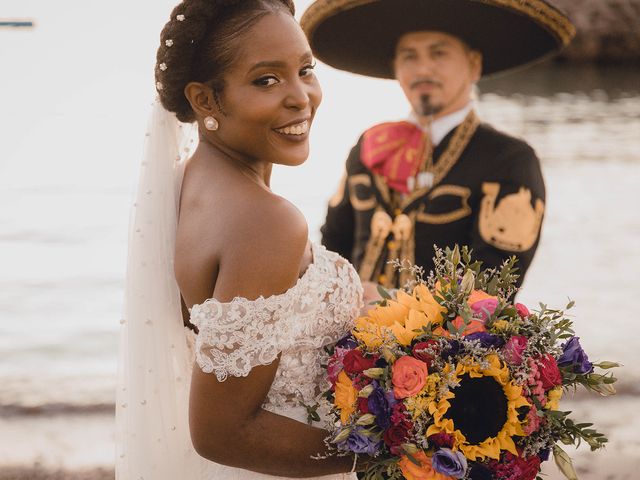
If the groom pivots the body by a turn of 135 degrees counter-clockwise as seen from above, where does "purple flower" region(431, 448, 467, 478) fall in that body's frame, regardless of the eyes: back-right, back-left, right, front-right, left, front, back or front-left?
right

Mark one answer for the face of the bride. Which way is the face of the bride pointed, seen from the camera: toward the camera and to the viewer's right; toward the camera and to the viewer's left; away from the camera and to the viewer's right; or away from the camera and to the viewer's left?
toward the camera and to the viewer's right

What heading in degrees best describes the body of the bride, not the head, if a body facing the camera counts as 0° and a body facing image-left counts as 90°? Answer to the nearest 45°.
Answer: approximately 270°

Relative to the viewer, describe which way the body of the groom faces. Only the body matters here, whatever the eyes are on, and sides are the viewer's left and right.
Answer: facing the viewer and to the left of the viewer

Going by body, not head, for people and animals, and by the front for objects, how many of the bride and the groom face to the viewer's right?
1

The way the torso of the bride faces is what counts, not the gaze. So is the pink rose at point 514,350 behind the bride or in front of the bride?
in front

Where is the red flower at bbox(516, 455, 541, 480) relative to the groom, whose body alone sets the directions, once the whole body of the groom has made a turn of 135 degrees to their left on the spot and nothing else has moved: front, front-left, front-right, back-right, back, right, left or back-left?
right

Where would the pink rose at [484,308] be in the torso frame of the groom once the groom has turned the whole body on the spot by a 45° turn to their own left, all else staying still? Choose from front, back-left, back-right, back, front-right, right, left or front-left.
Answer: front

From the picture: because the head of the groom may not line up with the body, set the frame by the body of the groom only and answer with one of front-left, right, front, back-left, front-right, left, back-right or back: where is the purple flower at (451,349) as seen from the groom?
front-left

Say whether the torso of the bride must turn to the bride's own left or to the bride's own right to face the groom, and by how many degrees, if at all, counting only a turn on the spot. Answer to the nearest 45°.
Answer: approximately 45° to the bride's own left

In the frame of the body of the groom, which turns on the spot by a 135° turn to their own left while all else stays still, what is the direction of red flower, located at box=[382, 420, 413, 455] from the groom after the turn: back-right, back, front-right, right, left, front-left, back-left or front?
right
